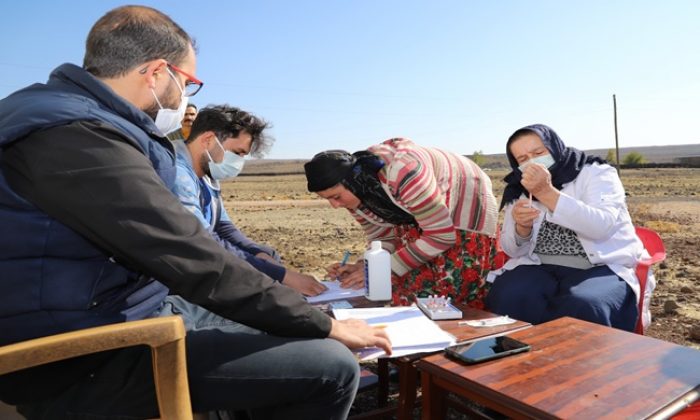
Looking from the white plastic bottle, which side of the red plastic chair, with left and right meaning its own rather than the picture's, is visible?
front

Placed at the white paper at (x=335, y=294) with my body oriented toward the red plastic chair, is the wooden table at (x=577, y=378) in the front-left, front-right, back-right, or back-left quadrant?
front-right

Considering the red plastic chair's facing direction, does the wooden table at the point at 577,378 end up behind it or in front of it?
in front

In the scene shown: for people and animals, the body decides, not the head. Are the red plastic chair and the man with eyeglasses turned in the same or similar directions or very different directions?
very different directions

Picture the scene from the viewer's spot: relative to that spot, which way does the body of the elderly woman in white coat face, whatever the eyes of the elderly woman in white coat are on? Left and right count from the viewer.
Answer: facing the viewer and to the left of the viewer

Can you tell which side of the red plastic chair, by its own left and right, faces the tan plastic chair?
front

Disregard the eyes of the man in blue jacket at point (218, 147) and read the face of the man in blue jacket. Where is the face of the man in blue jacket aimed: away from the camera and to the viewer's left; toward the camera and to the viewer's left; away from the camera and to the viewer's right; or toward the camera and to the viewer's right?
toward the camera and to the viewer's right

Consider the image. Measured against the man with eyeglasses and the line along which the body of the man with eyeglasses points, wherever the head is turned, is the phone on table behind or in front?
in front

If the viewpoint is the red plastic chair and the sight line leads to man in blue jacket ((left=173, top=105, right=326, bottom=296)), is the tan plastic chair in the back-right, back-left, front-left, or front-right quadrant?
front-left

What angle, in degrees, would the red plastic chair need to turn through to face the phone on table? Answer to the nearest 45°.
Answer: approximately 45° to its left

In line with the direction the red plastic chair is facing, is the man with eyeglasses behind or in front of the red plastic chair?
in front

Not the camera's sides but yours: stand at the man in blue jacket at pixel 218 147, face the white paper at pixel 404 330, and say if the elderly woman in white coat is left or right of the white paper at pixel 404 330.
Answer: left

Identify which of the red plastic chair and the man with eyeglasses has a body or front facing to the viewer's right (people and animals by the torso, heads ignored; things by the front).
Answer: the man with eyeglasses

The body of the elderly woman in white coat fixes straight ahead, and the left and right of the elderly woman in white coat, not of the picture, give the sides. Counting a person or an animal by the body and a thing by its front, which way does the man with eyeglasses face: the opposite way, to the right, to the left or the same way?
the opposite way

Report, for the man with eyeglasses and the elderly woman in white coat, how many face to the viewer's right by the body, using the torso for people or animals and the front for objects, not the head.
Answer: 1

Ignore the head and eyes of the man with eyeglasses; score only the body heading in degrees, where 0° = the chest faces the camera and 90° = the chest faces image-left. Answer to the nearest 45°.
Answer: approximately 270°
